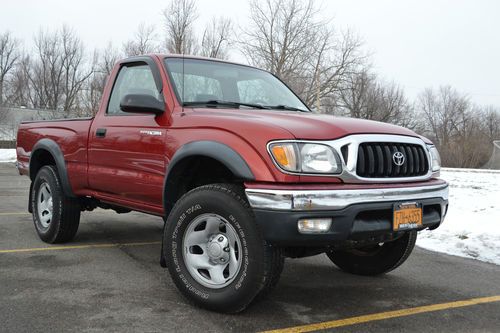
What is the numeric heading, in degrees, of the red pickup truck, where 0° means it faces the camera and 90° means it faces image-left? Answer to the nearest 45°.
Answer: approximately 315°
